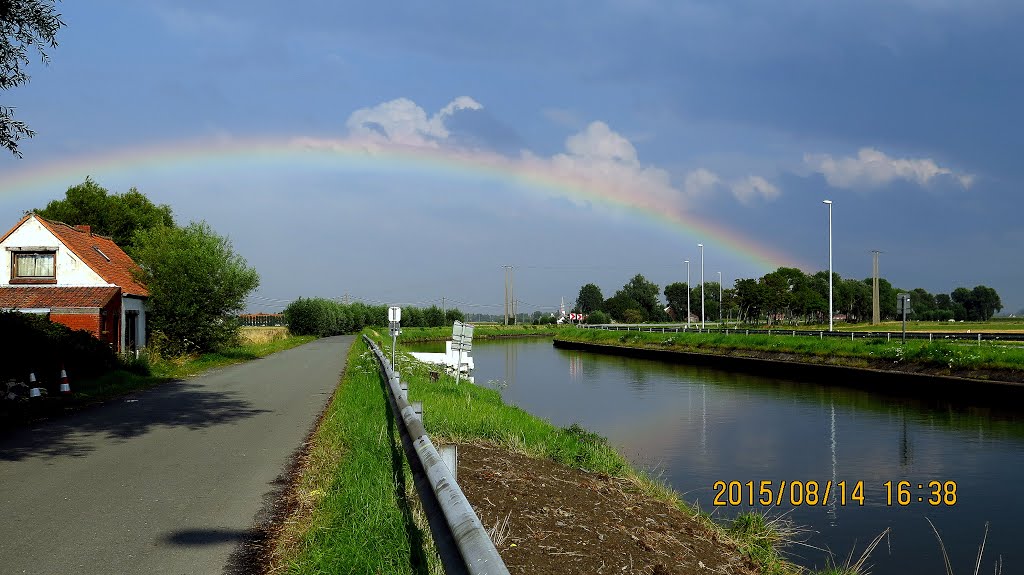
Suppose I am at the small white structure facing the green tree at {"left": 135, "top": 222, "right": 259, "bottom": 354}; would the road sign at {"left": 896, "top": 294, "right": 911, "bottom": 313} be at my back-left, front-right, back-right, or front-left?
back-right

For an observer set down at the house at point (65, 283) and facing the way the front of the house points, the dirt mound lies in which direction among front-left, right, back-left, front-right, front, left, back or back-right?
right

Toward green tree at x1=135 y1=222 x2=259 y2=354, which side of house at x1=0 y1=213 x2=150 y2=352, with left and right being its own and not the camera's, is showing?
front

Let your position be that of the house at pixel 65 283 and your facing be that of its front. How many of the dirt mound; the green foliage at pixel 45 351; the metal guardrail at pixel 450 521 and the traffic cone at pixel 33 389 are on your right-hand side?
4

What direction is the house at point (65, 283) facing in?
to the viewer's right

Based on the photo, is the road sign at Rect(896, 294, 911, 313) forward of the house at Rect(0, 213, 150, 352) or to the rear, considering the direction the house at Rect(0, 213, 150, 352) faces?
forward

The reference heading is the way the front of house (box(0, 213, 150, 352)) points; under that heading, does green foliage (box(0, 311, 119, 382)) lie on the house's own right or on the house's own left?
on the house's own right

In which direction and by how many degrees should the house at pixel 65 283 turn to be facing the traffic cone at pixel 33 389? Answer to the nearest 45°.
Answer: approximately 90° to its right
